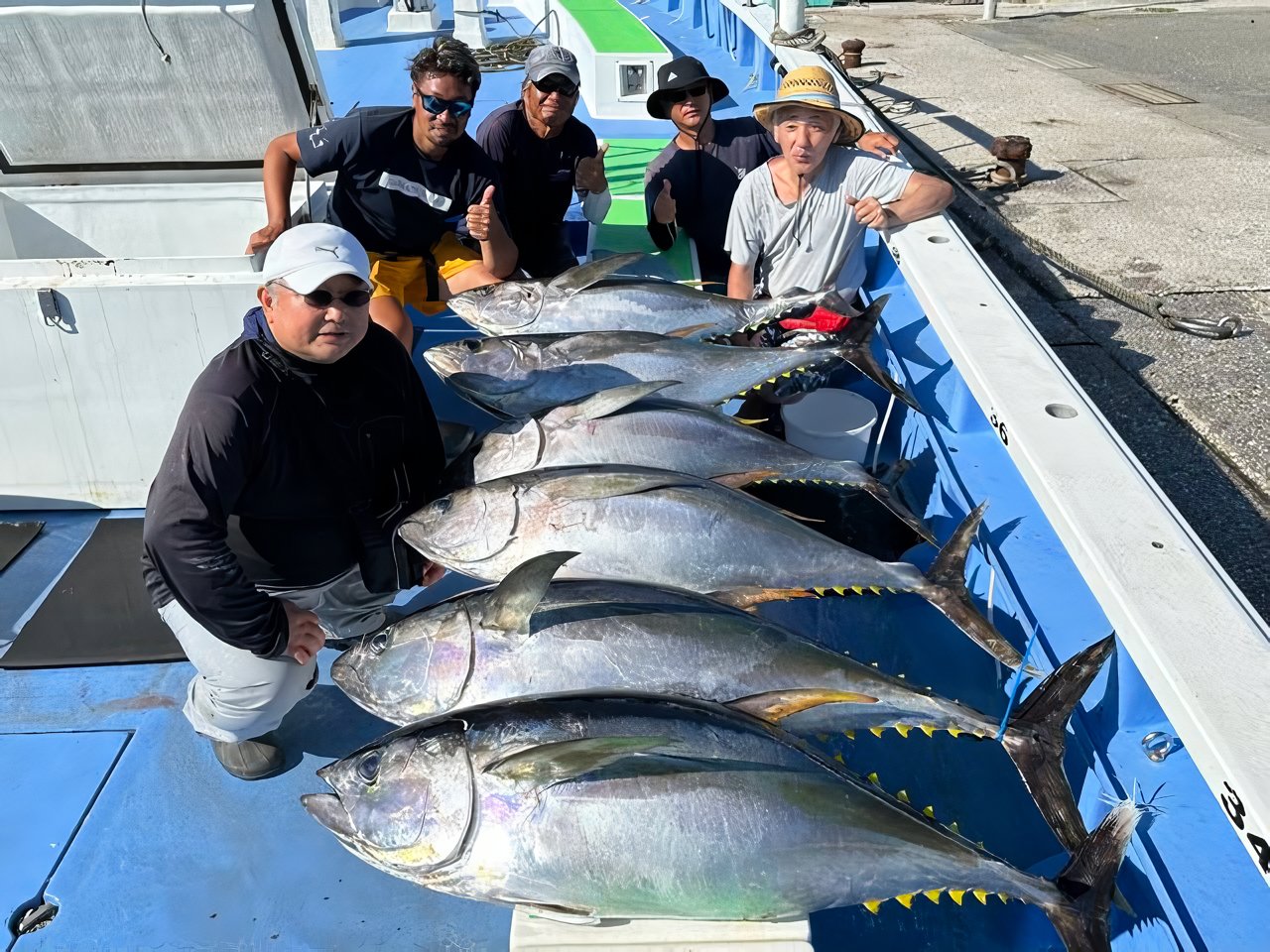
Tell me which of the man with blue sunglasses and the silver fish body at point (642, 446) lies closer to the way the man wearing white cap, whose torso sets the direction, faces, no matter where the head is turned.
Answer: the silver fish body

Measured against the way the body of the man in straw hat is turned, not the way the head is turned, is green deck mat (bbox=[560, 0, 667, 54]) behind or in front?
behind

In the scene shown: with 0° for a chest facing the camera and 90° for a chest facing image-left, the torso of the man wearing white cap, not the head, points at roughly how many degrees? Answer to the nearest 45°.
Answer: approximately 315°

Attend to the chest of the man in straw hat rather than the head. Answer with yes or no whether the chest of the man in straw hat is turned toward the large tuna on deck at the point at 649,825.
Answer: yes

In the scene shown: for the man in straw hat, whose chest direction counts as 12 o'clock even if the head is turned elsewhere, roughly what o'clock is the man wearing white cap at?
The man wearing white cap is roughly at 1 o'clock from the man in straw hat.

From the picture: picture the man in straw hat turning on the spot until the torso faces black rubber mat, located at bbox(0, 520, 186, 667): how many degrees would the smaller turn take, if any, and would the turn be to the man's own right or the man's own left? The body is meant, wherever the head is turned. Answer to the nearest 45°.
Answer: approximately 45° to the man's own right

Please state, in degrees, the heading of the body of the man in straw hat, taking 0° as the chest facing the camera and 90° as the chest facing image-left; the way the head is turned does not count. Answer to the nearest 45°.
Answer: approximately 0°

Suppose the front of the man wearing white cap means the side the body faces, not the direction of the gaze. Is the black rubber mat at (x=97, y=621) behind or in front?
behind

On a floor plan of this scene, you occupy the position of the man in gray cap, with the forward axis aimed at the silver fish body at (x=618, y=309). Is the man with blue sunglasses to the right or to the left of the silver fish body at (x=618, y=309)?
right

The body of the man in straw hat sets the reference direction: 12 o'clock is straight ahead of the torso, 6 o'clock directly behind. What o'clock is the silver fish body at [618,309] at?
The silver fish body is roughly at 2 o'clock from the man in straw hat.

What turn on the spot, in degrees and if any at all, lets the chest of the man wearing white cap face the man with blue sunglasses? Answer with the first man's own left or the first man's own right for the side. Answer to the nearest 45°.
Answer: approximately 135° to the first man's own left
